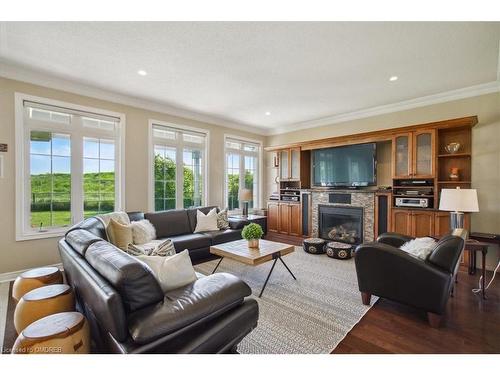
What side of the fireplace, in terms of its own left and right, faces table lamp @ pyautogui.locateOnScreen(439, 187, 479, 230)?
left

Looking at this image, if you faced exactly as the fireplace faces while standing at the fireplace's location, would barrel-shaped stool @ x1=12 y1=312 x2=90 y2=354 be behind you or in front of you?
in front

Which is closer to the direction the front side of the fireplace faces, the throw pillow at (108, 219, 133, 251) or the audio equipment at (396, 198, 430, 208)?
the throw pillow

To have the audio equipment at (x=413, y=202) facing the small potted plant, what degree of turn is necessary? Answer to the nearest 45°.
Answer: approximately 45° to its right

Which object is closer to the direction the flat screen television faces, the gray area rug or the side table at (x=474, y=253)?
the gray area rug

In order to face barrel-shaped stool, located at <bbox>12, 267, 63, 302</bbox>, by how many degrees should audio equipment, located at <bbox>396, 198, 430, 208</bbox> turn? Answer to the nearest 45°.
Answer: approximately 45° to its right

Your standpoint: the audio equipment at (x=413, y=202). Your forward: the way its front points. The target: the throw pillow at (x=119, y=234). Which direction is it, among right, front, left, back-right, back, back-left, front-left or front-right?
front-right

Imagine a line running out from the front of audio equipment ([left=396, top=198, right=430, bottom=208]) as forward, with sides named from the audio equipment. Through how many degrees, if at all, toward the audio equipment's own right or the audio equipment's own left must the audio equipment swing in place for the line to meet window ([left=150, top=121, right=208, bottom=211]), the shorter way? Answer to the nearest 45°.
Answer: approximately 90° to the audio equipment's own right

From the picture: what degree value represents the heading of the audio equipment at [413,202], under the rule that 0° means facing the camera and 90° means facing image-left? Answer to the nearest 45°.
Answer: approximately 0°

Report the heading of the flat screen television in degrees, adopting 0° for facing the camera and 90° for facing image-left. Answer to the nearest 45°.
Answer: approximately 45°

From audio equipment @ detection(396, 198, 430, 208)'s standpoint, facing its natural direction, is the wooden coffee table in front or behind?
in front

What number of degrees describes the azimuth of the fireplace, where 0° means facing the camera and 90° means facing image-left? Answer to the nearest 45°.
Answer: approximately 45°

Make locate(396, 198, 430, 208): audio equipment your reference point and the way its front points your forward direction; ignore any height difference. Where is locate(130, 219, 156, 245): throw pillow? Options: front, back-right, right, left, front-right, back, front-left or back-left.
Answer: front-right

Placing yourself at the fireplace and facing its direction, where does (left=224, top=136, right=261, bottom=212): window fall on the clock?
The window is roughly at 2 o'clock from the fireplace.
